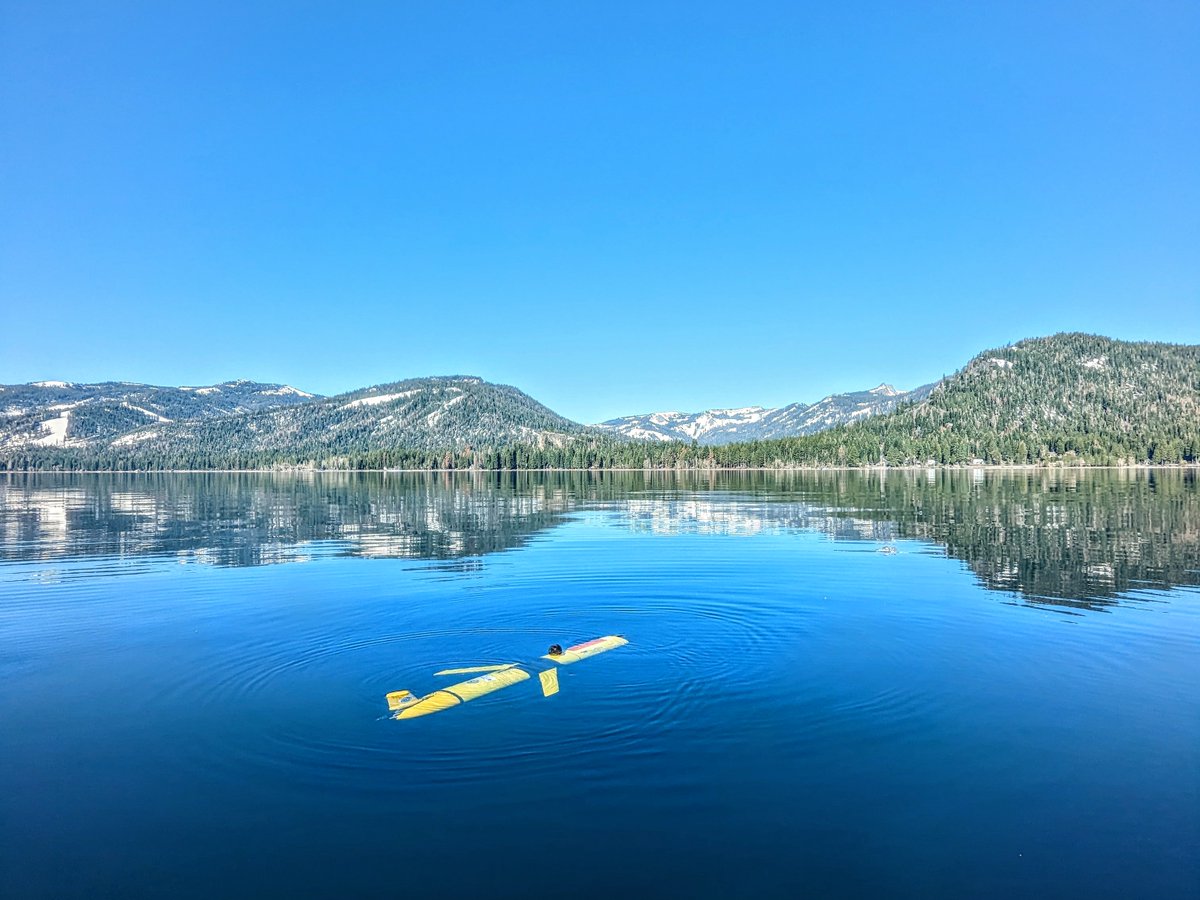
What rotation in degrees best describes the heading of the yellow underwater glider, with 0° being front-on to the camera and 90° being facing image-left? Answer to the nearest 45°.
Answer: approximately 225°
